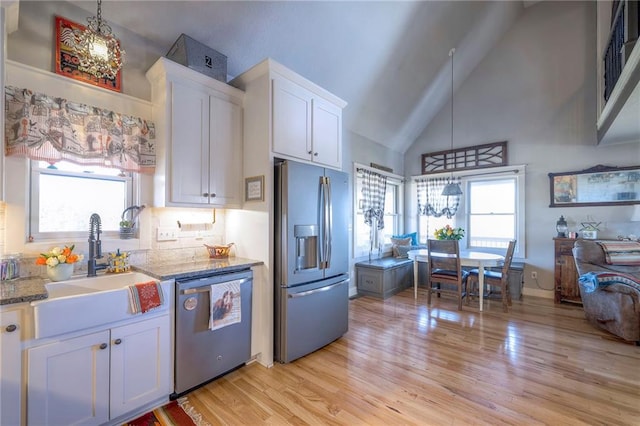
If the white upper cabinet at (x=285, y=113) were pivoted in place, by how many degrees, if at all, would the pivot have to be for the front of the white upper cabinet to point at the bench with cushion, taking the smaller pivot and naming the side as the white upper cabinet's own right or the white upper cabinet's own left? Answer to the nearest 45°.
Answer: approximately 90° to the white upper cabinet's own left

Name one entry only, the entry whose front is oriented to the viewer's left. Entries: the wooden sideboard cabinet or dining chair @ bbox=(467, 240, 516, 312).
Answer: the dining chair

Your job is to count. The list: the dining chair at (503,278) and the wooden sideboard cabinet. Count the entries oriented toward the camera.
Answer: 1

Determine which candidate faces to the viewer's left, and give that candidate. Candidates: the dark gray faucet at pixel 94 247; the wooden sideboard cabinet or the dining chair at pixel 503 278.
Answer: the dining chair

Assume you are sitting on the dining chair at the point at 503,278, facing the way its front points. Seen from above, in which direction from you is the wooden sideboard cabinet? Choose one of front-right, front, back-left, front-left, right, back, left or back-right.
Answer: back-right

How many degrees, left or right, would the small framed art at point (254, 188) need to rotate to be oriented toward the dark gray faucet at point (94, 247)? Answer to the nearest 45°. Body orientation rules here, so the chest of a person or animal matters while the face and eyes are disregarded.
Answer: approximately 45° to its right

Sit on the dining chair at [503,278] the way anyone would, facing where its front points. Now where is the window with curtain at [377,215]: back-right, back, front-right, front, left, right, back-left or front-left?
front

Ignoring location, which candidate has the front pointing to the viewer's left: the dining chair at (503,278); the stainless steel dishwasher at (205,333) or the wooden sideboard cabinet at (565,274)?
the dining chair

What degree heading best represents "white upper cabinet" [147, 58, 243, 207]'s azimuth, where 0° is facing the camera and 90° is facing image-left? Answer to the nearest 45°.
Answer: approximately 315°

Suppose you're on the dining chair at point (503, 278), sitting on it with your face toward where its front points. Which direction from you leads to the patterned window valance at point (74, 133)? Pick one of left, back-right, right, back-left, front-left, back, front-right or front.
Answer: front-left

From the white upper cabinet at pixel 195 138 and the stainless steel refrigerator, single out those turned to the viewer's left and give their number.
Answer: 0

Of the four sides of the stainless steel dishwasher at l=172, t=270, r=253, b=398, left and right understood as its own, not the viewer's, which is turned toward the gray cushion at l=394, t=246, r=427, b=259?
left

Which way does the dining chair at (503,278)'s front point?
to the viewer's left

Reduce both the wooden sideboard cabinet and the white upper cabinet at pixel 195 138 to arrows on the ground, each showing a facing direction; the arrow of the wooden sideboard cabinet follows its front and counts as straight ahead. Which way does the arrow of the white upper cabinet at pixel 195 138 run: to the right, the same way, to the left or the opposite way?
to the left
